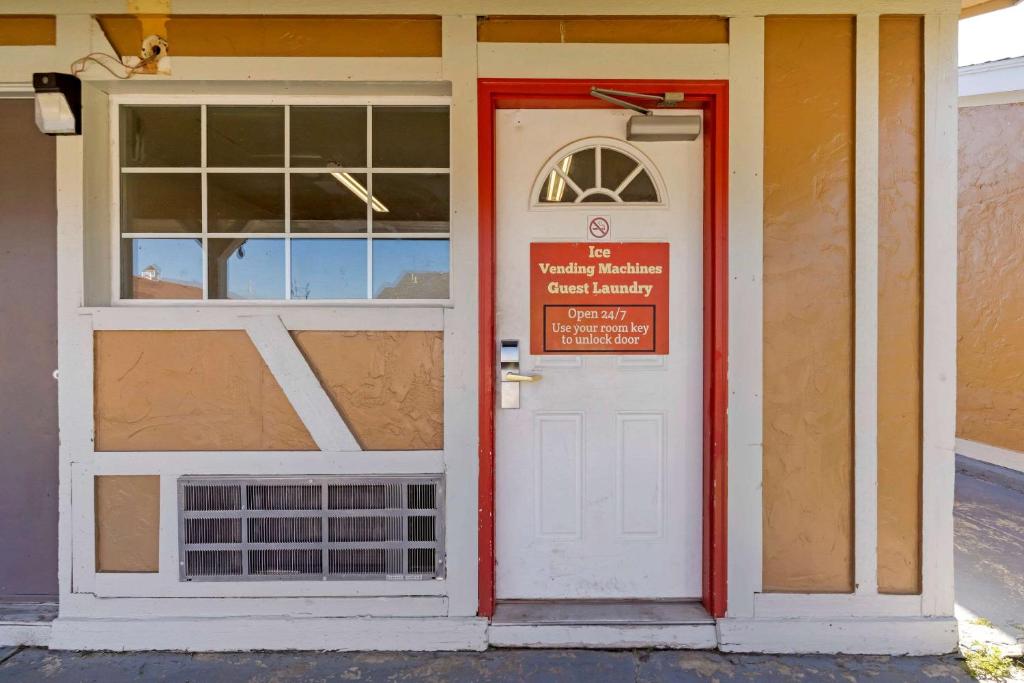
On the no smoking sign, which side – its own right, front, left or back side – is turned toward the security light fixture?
right

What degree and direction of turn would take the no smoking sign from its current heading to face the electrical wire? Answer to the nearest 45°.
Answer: approximately 90° to its right

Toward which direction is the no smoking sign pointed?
toward the camera
